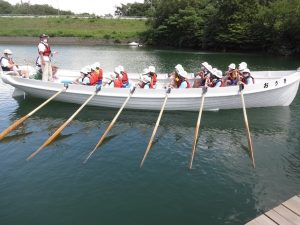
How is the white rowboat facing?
to the viewer's right
